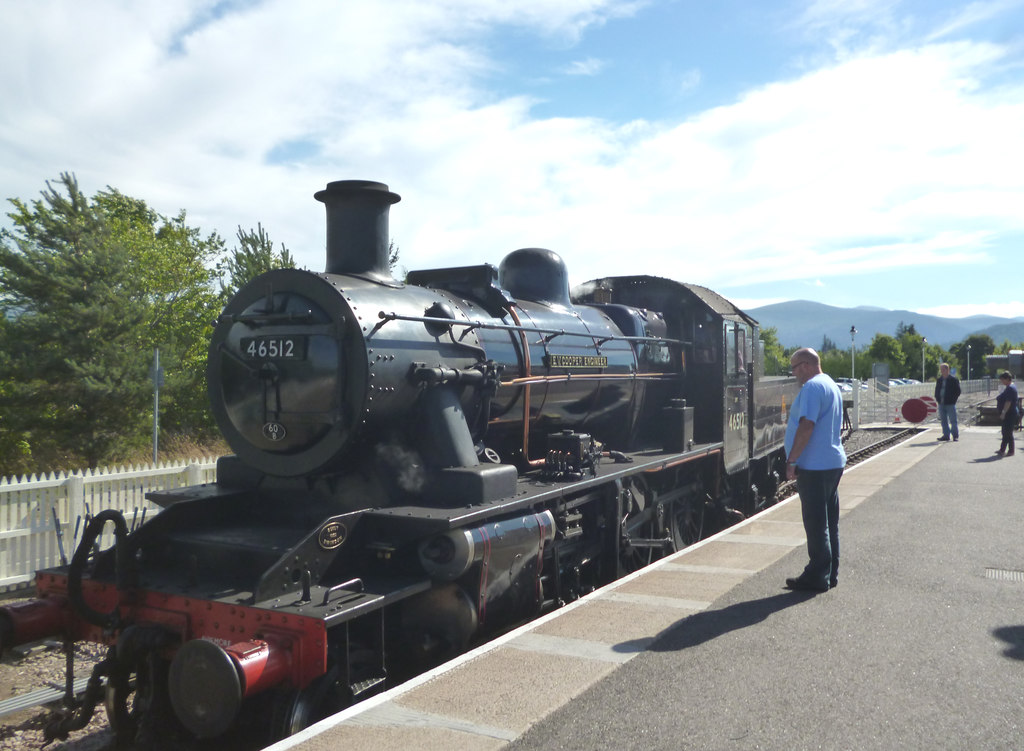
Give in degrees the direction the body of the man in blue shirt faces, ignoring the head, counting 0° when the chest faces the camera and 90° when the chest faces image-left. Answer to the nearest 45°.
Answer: approximately 90°

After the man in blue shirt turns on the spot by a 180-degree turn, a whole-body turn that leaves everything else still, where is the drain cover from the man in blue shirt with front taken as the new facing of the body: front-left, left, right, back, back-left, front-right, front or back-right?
front-left

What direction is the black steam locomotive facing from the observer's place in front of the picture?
facing the viewer and to the left of the viewer

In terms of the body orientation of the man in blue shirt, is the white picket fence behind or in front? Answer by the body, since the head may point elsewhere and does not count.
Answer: in front

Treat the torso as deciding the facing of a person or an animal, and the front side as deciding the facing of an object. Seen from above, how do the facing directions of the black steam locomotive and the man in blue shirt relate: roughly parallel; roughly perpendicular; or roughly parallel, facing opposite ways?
roughly perpendicular

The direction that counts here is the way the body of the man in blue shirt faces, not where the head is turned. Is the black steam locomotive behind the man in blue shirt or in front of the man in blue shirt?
in front

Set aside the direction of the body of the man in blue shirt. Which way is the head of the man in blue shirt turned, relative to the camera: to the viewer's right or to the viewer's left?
to the viewer's left

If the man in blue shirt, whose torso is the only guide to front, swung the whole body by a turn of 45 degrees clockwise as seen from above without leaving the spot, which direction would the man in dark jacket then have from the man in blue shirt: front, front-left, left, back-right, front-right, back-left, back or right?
front-right

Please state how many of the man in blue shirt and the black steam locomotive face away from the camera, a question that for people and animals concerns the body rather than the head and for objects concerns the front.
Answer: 0
